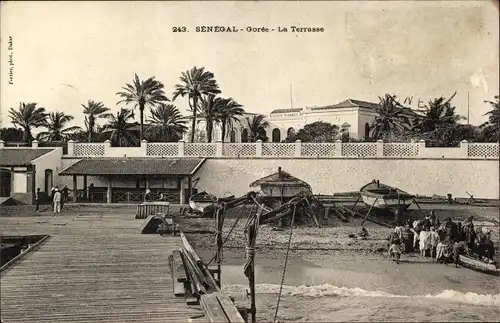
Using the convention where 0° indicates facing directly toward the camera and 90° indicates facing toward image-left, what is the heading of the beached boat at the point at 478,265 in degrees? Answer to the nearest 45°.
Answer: approximately 90°

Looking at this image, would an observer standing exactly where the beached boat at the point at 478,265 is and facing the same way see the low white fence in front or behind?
in front

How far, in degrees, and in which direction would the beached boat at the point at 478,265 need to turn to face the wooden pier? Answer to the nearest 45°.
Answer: approximately 45° to its left

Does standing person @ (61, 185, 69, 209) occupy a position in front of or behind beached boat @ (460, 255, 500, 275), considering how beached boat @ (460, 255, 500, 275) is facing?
in front
